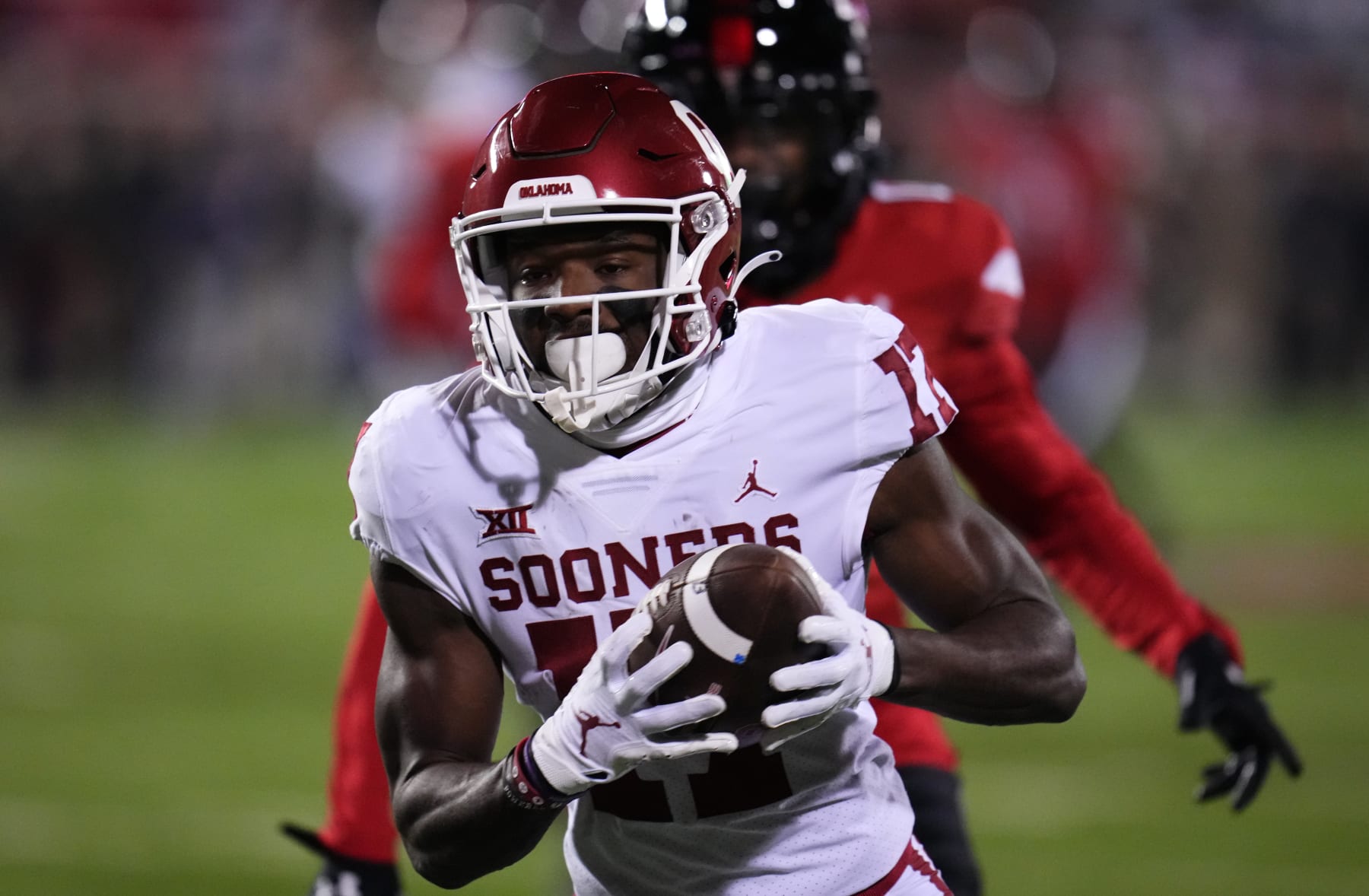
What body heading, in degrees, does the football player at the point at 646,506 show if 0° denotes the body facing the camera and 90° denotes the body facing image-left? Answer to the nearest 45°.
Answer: approximately 0°

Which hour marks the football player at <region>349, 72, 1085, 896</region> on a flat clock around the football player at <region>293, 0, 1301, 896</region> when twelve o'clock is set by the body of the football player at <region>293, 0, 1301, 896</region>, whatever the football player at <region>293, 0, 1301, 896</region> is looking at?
the football player at <region>349, 72, 1085, 896</region> is roughly at 1 o'clock from the football player at <region>293, 0, 1301, 896</region>.
